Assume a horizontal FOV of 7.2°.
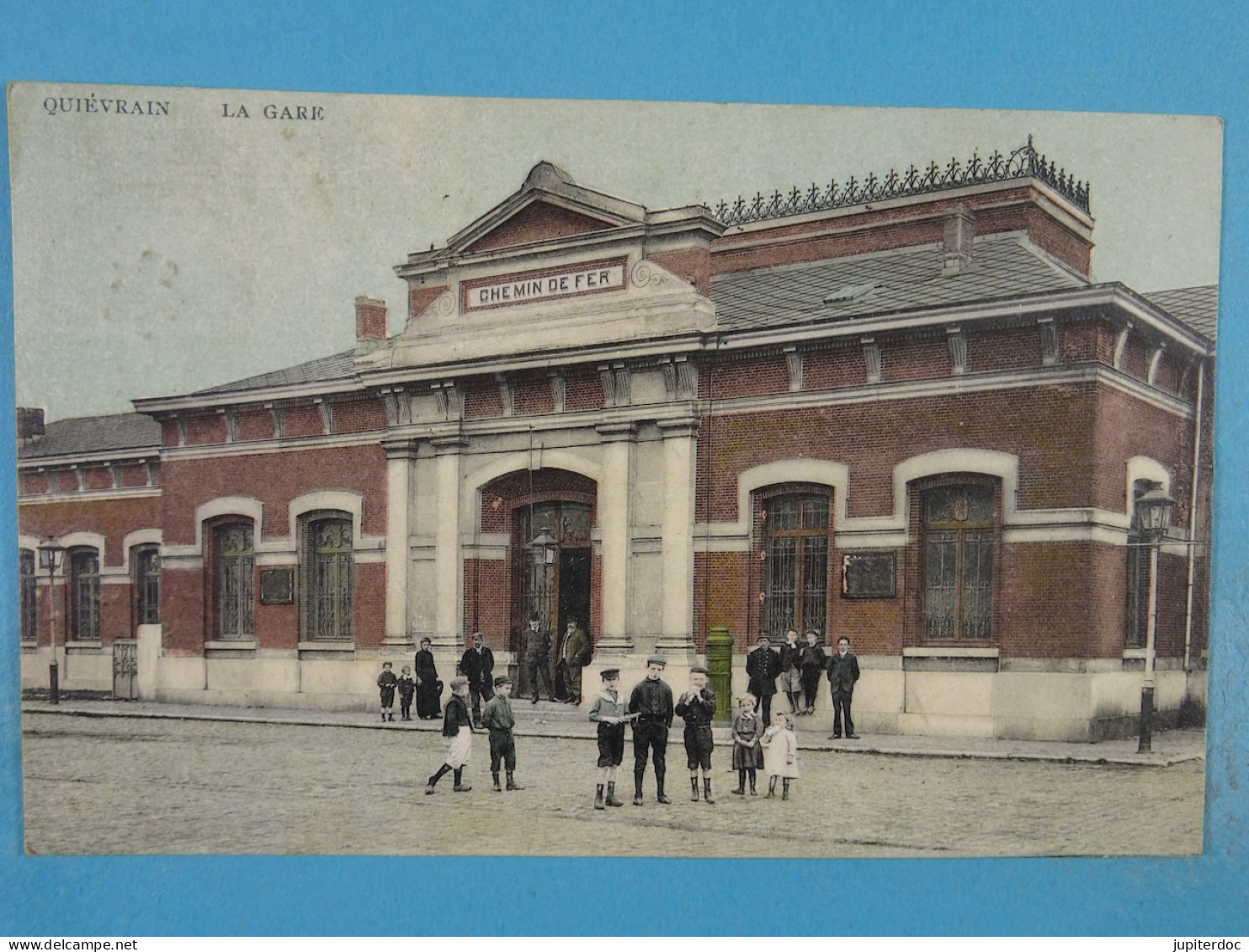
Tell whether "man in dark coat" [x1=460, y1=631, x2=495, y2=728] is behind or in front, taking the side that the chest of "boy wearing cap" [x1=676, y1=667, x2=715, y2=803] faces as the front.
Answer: behind

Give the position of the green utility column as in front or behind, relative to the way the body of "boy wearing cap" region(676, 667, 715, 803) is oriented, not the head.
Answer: behind
